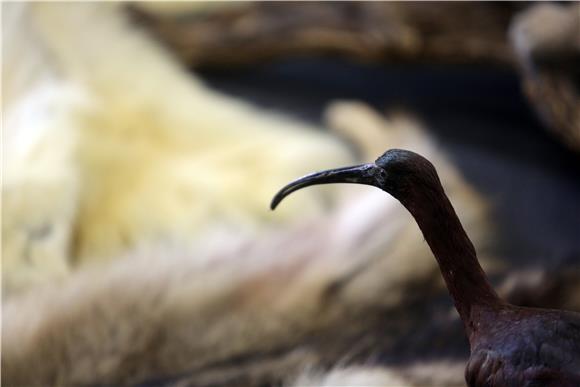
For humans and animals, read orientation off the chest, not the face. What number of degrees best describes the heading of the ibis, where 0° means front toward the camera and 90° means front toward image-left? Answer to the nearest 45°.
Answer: approximately 90°
